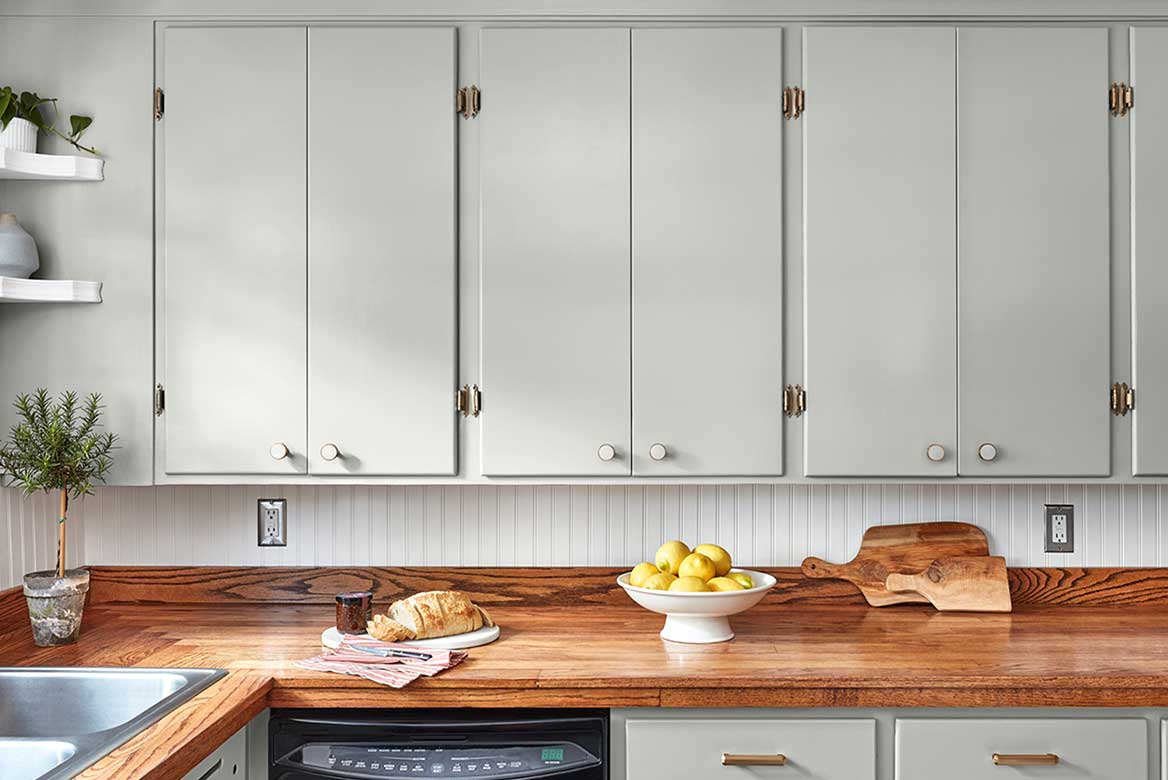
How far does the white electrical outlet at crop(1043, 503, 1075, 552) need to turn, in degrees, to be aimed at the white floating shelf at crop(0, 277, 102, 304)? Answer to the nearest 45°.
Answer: approximately 45° to its right

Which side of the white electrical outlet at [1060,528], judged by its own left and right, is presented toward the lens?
front

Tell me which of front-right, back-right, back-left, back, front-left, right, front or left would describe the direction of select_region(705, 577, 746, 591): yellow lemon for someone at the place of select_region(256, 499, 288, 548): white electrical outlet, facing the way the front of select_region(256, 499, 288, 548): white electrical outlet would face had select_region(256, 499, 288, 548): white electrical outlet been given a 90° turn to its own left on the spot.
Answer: front-right

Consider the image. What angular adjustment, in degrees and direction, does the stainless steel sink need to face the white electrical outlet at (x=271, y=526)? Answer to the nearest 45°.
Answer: approximately 45° to its left

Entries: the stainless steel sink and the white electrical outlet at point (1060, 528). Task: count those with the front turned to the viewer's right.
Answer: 1

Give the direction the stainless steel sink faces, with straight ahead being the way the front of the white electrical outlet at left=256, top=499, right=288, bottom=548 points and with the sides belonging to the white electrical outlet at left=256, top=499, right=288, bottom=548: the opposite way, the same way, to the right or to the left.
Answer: to the left

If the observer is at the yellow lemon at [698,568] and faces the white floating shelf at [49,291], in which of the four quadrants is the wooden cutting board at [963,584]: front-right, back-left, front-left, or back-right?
back-right

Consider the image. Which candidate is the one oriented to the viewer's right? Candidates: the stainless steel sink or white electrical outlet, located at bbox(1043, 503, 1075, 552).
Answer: the stainless steel sink

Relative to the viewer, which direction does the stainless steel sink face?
to the viewer's right

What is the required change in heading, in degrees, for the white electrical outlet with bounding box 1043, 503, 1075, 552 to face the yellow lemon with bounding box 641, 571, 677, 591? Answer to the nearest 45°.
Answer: approximately 45° to its right
